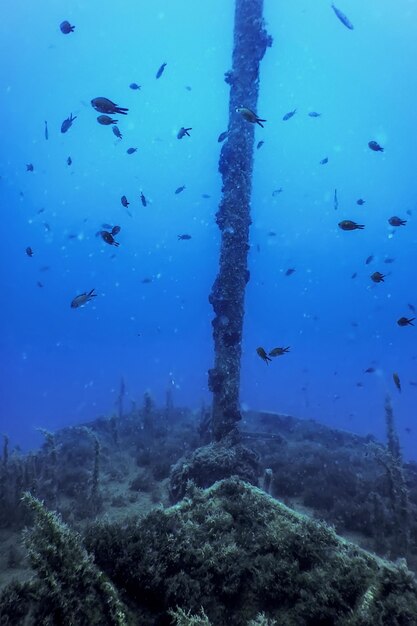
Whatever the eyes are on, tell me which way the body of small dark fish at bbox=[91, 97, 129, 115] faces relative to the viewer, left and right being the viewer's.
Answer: facing to the left of the viewer

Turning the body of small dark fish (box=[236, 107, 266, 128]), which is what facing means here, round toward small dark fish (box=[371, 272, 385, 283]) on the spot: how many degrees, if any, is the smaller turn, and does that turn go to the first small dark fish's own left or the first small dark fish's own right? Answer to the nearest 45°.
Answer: approximately 135° to the first small dark fish's own right

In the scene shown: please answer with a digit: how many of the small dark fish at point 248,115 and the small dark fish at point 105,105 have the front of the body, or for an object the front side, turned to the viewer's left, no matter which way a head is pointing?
2

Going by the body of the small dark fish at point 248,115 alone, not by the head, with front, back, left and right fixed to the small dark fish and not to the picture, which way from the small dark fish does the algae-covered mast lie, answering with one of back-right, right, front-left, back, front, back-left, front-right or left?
right

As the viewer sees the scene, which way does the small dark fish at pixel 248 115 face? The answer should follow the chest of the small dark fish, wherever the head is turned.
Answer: to the viewer's left

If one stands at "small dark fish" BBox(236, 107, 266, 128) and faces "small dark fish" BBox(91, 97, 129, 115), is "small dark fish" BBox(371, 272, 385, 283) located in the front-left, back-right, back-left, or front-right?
back-right

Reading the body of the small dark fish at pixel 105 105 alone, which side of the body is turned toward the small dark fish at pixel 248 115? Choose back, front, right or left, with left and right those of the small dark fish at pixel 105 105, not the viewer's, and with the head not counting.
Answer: back
